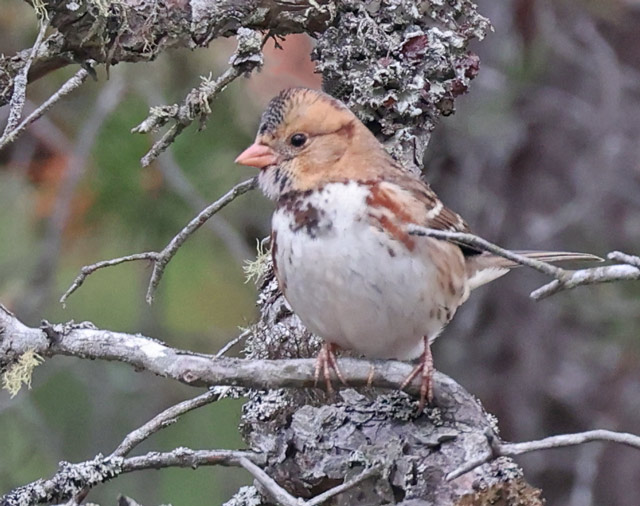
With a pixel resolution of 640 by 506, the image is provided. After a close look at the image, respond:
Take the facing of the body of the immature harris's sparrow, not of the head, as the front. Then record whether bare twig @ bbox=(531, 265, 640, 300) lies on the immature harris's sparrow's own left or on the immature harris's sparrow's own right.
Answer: on the immature harris's sparrow's own left

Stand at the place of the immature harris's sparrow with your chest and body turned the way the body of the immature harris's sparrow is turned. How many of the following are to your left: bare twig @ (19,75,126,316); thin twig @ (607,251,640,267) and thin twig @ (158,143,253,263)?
1

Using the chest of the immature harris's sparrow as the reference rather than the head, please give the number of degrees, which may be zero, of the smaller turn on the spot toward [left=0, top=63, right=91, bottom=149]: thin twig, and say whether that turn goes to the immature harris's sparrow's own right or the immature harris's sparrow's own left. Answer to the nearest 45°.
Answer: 0° — it already faces it

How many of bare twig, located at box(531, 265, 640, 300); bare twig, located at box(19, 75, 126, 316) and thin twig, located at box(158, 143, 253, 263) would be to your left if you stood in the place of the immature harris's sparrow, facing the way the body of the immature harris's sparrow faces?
1

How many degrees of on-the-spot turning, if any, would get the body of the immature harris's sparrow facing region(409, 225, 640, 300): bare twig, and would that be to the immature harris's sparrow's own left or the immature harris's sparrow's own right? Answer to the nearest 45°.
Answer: approximately 90° to the immature harris's sparrow's own left

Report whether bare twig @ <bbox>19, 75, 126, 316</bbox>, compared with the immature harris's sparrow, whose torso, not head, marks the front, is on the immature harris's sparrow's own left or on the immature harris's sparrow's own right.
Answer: on the immature harris's sparrow's own right
